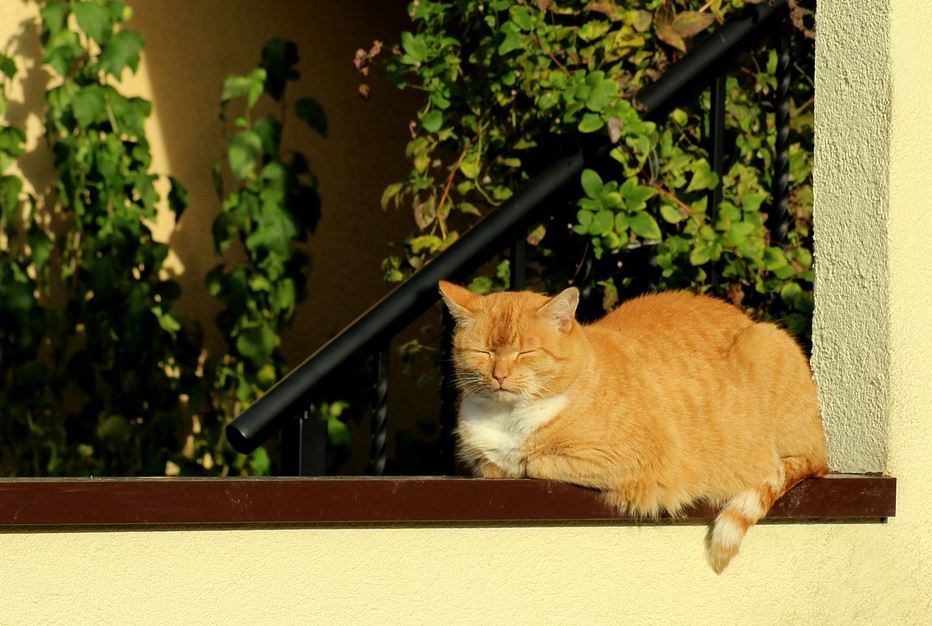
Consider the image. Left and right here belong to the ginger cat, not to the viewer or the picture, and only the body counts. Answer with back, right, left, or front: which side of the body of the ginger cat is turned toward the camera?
left
